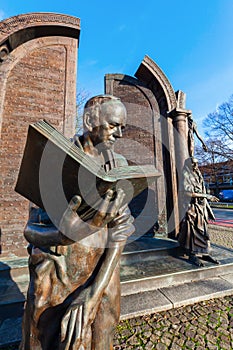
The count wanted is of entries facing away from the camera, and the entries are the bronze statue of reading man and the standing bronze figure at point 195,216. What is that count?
0

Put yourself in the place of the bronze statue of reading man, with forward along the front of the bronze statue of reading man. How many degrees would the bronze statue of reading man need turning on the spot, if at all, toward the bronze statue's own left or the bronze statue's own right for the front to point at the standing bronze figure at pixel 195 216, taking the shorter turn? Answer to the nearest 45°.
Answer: approximately 90° to the bronze statue's own left

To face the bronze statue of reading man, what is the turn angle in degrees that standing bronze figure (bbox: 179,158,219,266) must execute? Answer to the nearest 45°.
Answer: approximately 45° to its right

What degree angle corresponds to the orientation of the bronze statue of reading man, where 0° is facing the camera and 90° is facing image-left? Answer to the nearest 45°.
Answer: approximately 315°
